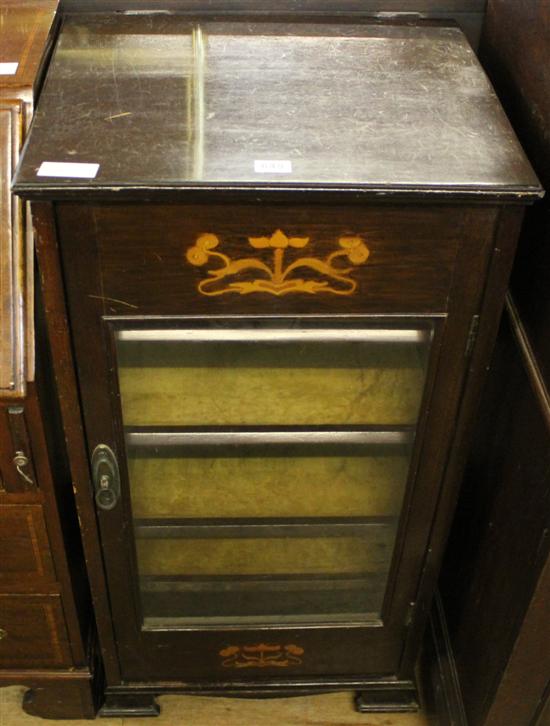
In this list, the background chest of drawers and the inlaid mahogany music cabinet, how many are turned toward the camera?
2

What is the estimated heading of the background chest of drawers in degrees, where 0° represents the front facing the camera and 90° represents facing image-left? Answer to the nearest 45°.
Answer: approximately 0°

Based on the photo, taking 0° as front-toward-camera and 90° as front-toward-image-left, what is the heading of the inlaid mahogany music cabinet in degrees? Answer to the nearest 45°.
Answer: approximately 0°
